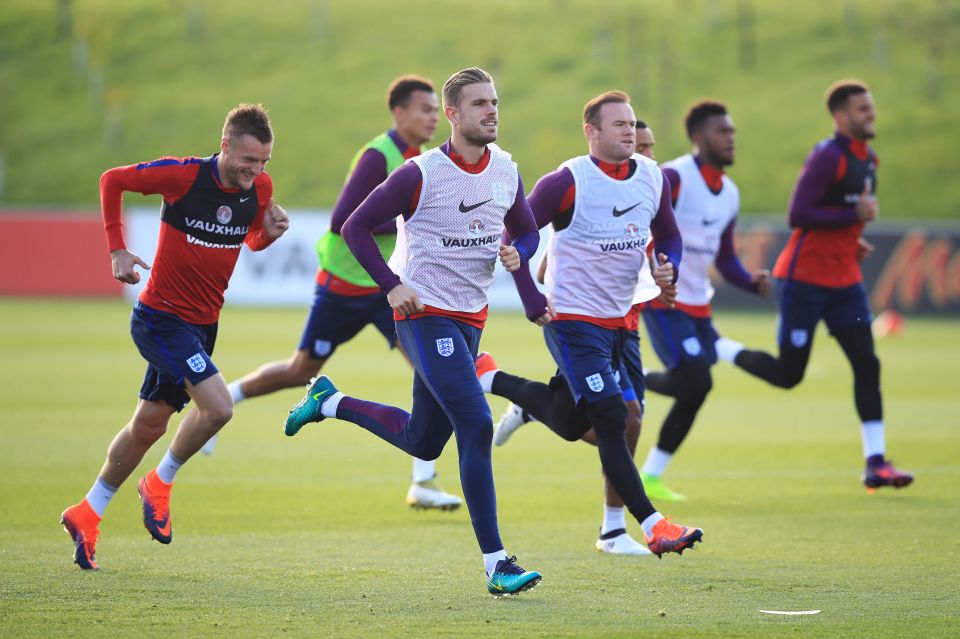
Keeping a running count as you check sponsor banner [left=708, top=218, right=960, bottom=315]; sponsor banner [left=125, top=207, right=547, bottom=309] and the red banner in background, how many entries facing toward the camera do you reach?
3

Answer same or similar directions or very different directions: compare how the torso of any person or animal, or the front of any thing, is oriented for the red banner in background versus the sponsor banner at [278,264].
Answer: same or similar directions

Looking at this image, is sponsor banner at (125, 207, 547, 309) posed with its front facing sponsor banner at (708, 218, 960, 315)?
no

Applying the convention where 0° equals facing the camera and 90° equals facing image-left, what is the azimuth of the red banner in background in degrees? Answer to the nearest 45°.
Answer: approximately 0°

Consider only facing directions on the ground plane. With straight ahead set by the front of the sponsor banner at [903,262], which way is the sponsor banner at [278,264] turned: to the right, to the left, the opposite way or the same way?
the same way

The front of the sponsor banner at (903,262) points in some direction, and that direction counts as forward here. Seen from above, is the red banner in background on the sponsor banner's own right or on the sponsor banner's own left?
on the sponsor banner's own right

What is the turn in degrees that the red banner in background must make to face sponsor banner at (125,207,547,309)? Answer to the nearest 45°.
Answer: approximately 45° to its left

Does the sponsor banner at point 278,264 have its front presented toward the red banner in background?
no

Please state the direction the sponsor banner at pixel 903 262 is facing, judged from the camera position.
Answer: facing the viewer

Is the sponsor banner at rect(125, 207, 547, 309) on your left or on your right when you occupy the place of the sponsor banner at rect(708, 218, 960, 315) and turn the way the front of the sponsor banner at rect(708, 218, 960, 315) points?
on your right

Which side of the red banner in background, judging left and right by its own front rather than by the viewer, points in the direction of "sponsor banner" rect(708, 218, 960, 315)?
left
